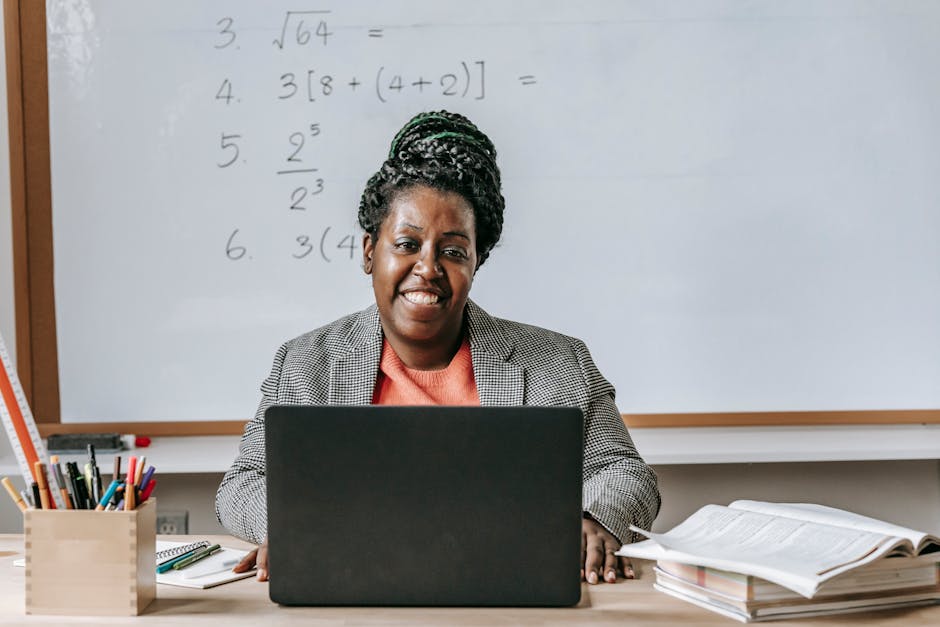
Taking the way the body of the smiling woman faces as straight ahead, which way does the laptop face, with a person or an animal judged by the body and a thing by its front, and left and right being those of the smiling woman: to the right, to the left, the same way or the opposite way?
the opposite way

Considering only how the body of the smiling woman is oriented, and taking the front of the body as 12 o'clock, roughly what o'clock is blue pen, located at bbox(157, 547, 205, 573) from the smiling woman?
The blue pen is roughly at 1 o'clock from the smiling woman.

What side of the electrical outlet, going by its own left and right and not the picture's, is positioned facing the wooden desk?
front

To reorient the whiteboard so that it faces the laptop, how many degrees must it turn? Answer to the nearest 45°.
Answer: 0° — it already faces it

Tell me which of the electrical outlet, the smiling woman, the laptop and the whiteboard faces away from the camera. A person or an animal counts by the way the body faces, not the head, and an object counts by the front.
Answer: the laptop

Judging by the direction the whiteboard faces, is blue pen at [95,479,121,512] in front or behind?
in front

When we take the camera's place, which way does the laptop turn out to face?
facing away from the viewer

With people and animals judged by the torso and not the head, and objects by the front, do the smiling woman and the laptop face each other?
yes
